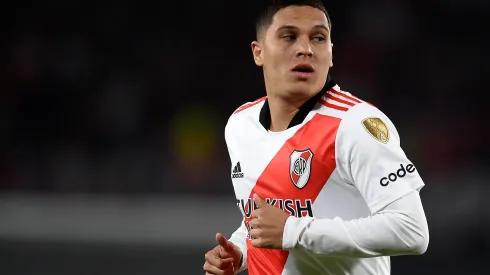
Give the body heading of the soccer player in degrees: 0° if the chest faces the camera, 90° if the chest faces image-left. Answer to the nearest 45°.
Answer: approximately 45°
